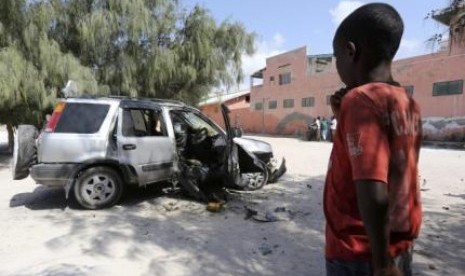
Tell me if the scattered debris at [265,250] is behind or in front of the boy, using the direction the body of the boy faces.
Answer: in front

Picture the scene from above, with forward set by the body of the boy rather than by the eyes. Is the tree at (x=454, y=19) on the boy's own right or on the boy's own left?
on the boy's own right

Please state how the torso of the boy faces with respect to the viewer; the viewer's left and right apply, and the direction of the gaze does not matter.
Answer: facing away from the viewer and to the left of the viewer

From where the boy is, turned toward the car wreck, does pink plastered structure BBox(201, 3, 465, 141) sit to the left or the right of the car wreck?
right

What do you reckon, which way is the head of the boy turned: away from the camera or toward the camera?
away from the camera

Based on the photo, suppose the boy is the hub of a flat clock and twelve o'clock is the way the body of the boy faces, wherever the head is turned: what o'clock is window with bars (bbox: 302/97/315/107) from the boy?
The window with bars is roughly at 1 o'clock from the boy.

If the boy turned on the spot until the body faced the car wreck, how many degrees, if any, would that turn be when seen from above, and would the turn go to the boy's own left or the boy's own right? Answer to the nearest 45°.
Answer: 0° — they already face it

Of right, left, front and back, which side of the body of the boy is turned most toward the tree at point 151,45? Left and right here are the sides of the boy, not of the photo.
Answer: front

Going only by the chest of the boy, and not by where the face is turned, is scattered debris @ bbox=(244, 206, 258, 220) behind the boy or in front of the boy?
in front

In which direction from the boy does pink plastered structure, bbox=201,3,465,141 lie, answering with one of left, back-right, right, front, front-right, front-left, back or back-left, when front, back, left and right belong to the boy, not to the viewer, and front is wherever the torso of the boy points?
front-right
